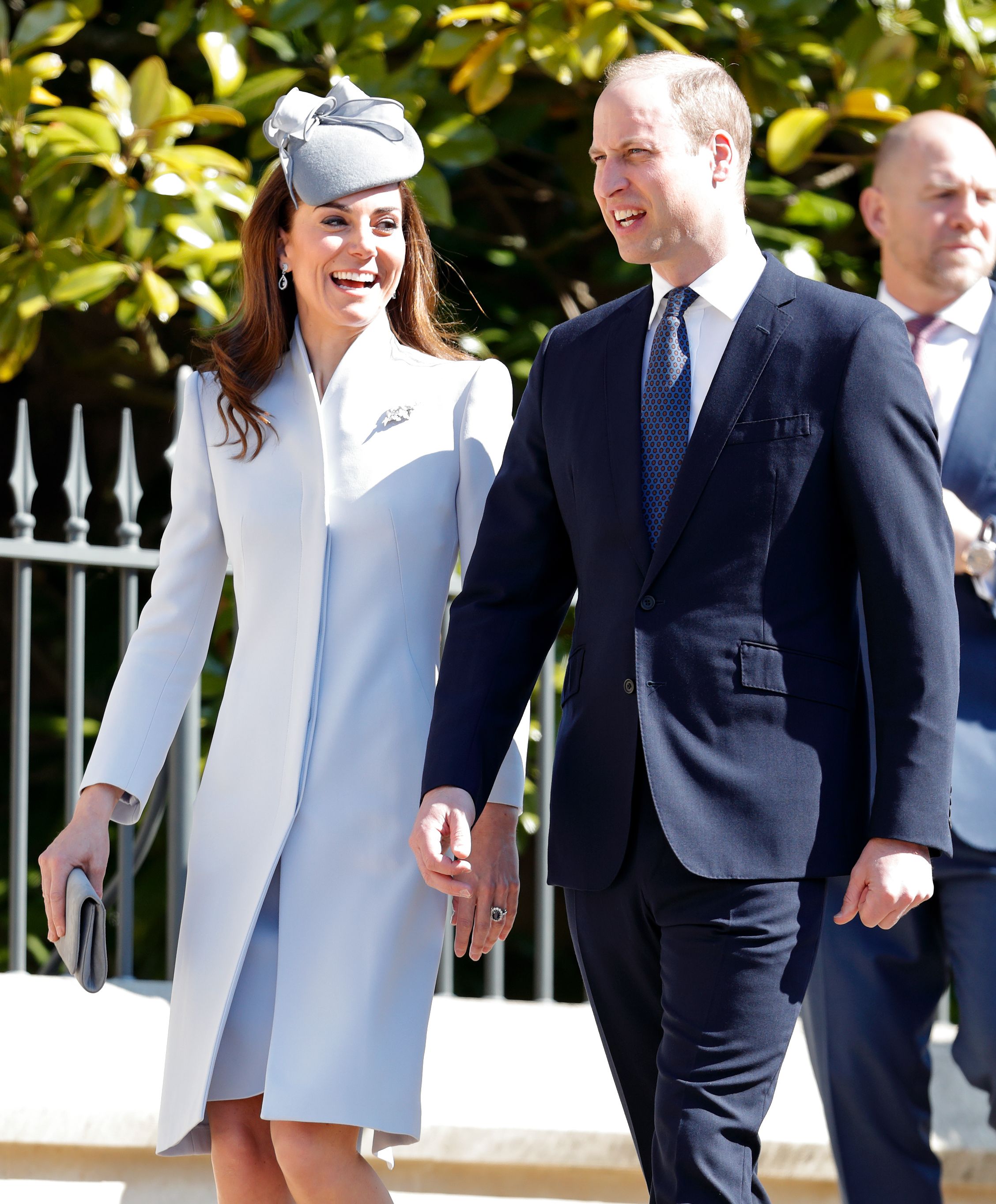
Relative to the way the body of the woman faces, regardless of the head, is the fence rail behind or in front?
behind

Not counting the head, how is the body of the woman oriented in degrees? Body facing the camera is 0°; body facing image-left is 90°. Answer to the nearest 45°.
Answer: approximately 0°

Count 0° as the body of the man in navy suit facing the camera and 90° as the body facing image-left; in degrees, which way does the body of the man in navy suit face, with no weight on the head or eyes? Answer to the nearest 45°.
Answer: approximately 45°

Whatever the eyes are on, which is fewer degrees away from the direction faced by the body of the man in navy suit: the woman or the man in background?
the woman

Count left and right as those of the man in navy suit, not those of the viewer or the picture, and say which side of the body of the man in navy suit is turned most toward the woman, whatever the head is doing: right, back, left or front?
right

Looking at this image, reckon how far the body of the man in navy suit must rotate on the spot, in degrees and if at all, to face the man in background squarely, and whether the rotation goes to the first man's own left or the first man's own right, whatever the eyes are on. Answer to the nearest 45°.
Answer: approximately 180°

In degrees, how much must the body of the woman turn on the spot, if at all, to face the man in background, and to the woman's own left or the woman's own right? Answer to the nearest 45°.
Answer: approximately 90° to the woman's own left

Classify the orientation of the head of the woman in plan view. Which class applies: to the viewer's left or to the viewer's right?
to the viewer's right
